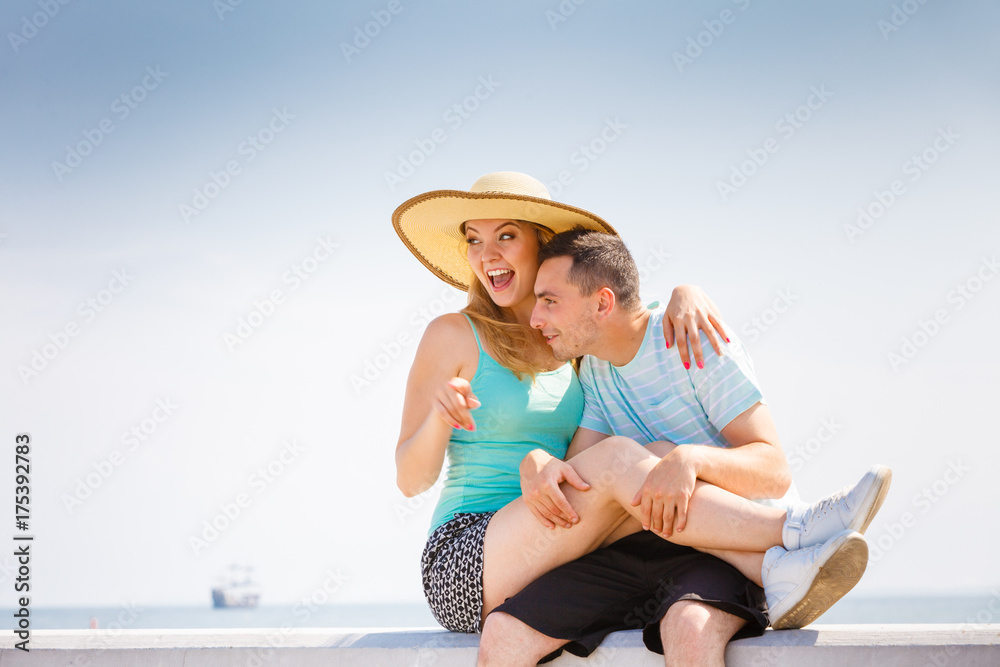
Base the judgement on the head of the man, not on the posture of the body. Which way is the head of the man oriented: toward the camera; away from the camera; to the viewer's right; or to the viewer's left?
to the viewer's left

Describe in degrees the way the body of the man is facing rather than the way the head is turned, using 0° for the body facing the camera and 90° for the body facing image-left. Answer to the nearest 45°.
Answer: approximately 45°
